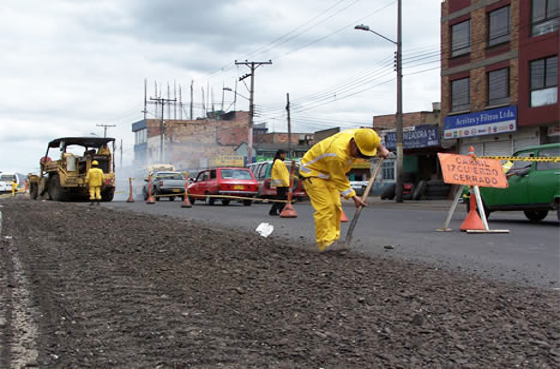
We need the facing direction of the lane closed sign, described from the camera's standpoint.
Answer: facing the viewer

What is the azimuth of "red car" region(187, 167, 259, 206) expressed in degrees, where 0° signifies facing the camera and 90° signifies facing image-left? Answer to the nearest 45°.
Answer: approximately 135°

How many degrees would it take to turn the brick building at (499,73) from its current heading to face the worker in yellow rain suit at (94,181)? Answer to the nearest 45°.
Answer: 0° — it already faces them

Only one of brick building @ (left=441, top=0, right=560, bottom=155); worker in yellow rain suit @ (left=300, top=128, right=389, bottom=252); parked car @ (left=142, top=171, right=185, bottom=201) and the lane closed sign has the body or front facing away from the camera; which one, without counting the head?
the parked car

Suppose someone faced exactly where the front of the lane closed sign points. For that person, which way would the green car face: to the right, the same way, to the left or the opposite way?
to the right

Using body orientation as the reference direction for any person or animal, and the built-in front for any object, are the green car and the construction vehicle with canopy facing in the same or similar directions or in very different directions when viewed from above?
same or similar directions

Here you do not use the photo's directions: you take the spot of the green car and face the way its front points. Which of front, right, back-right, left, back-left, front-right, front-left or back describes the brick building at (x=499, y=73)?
right

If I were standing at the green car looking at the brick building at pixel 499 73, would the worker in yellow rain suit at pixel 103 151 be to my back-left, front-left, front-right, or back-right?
front-left
